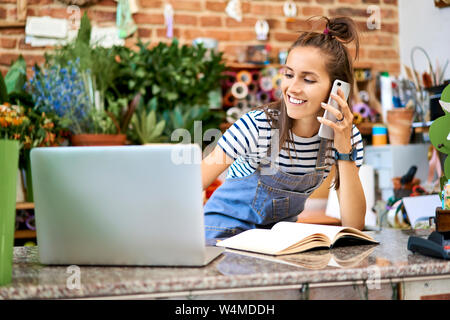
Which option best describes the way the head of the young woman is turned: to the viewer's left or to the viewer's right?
to the viewer's left

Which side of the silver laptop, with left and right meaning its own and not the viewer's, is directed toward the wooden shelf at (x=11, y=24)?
front

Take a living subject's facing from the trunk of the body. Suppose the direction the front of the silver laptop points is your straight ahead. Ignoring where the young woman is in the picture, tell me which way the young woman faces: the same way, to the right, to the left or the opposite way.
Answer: the opposite way

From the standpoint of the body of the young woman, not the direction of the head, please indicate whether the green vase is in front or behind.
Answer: in front

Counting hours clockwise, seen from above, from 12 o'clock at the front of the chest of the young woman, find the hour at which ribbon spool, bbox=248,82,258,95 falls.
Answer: The ribbon spool is roughly at 6 o'clock from the young woman.

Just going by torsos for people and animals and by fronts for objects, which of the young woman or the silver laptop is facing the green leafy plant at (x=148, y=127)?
the silver laptop

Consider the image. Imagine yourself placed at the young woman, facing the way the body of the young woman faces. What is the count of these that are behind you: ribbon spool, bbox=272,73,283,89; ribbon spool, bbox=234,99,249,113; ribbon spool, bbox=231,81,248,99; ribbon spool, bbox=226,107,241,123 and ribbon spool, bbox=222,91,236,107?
5

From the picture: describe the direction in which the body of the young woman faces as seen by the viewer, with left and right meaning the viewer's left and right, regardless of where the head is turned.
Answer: facing the viewer

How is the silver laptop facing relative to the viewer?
away from the camera

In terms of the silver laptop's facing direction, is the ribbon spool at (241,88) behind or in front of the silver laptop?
in front

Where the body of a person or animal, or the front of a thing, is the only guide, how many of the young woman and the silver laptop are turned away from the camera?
1
